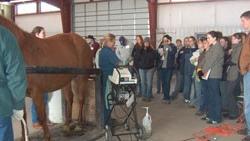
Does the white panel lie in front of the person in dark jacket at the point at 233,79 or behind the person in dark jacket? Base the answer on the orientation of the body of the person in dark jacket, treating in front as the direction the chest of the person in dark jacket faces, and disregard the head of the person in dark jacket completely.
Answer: in front

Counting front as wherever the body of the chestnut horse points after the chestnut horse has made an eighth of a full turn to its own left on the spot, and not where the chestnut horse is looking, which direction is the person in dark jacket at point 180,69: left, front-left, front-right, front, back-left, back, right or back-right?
back-left

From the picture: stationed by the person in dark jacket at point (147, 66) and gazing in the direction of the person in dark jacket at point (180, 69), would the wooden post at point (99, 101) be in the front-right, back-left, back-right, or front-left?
back-right

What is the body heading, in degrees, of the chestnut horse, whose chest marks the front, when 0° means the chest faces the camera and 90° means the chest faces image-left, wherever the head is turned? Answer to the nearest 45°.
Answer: approximately 45°

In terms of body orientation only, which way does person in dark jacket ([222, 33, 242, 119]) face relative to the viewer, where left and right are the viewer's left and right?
facing to the left of the viewer

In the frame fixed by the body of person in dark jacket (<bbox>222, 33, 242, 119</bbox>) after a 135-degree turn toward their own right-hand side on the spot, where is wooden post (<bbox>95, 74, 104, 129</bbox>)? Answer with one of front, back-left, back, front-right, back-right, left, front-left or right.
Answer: back

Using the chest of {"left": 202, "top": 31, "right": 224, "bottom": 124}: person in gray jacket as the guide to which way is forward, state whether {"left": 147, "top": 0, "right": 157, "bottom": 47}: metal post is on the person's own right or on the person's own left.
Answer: on the person's own right

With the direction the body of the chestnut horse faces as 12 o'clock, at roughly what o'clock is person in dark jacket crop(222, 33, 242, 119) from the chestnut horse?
The person in dark jacket is roughly at 7 o'clock from the chestnut horse.

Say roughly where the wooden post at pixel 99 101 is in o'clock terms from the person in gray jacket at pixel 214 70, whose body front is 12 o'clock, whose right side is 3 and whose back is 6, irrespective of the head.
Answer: The wooden post is roughly at 11 o'clock from the person in gray jacket.

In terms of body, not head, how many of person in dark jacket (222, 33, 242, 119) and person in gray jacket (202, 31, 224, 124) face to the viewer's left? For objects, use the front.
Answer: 2

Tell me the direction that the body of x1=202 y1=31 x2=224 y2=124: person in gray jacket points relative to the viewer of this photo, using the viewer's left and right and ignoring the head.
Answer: facing to the left of the viewer

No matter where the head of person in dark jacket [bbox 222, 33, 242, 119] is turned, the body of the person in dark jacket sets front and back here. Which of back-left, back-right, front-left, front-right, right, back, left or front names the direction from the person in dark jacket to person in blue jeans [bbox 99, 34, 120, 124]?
front-left

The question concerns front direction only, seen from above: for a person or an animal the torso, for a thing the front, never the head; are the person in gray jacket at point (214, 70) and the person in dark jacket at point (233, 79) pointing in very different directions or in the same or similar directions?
same or similar directions
